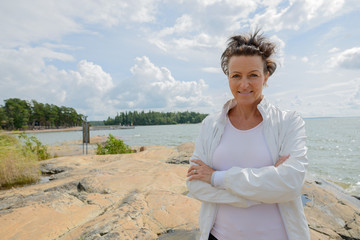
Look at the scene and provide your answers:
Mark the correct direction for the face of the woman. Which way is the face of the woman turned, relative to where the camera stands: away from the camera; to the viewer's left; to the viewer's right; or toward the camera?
toward the camera

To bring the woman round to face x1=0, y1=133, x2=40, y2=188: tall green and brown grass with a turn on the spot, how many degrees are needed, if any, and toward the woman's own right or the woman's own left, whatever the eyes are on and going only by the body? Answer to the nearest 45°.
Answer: approximately 135° to the woman's own right

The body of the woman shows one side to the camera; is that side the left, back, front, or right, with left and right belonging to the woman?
front
